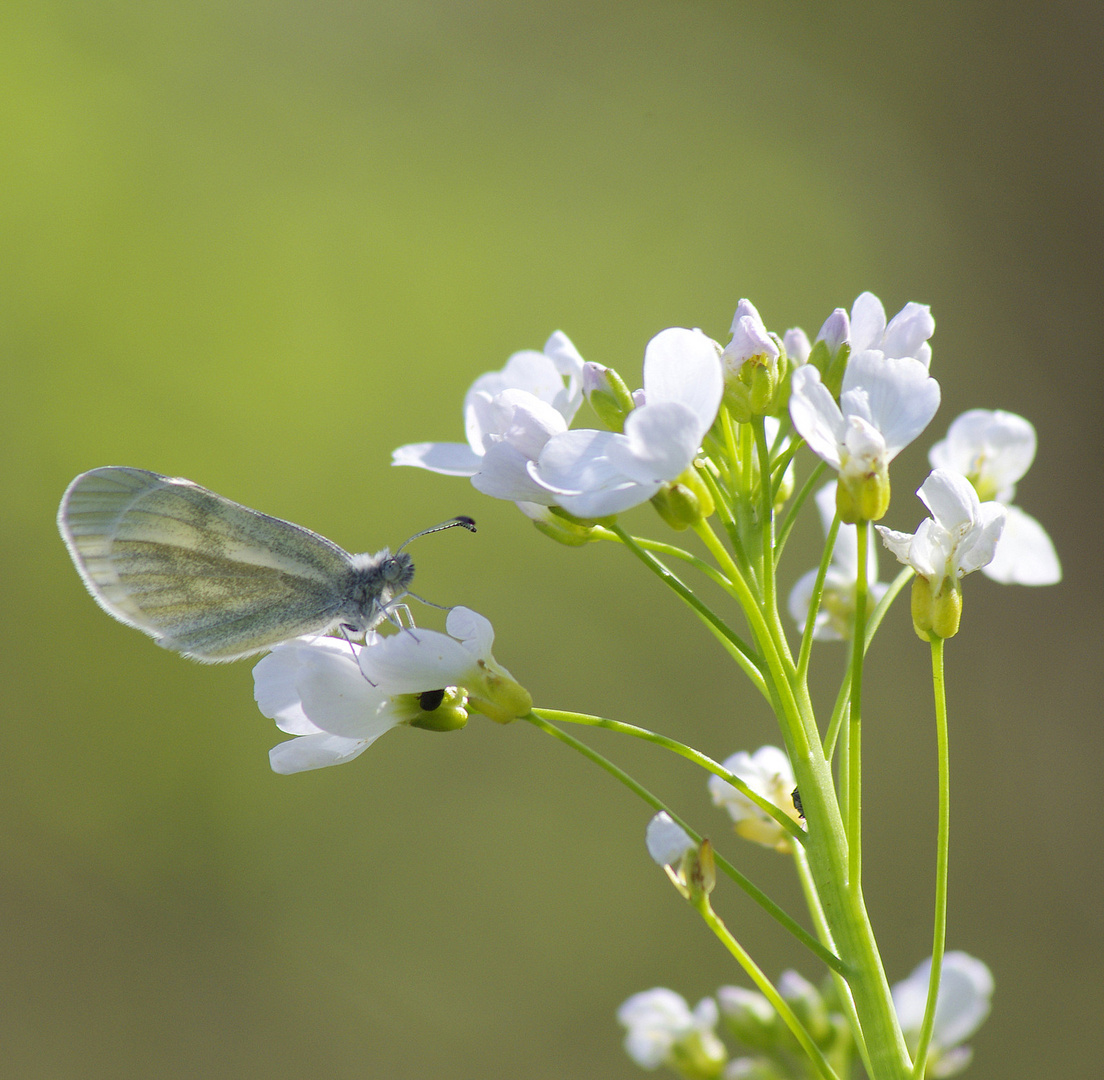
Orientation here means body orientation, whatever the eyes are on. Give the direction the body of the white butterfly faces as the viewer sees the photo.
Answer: to the viewer's right

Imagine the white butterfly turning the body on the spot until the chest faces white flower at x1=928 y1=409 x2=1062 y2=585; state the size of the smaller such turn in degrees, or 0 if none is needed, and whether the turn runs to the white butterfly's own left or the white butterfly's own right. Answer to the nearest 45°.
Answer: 0° — it already faces it
